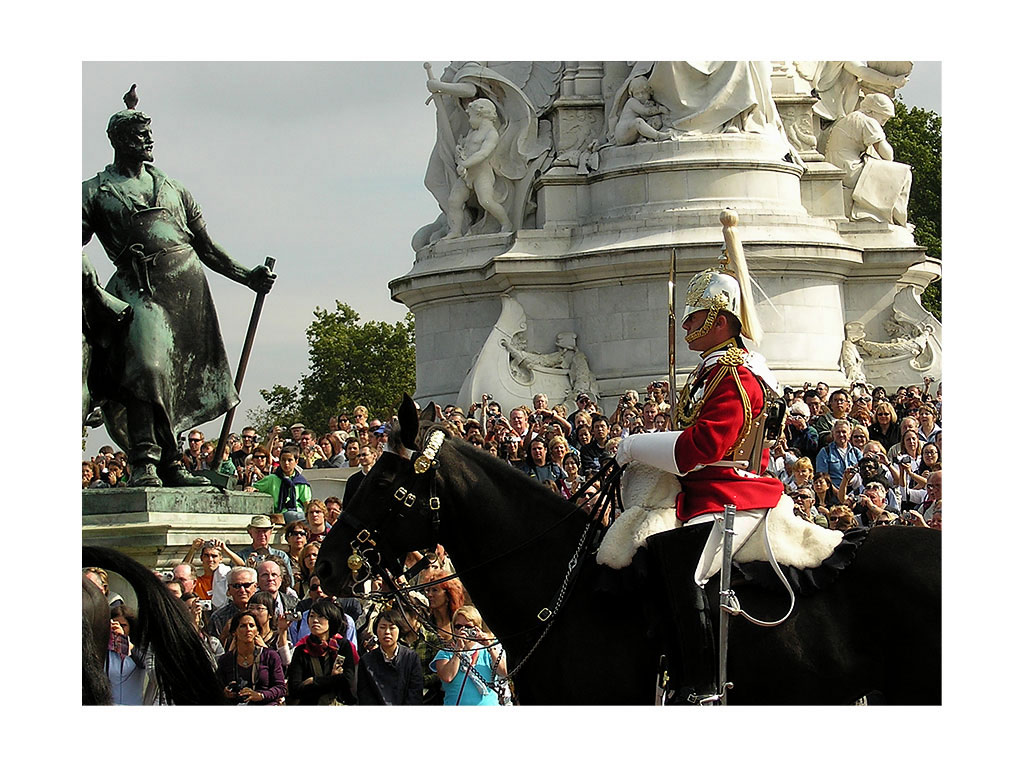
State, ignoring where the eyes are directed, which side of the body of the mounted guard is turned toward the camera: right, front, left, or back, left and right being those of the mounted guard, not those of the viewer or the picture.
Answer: left

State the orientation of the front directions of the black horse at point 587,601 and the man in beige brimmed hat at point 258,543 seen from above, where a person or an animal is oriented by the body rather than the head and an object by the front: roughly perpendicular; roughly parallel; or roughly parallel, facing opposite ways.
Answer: roughly perpendicular

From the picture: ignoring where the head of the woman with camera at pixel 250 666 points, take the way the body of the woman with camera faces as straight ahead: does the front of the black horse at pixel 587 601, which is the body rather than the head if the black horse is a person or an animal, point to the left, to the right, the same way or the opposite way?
to the right

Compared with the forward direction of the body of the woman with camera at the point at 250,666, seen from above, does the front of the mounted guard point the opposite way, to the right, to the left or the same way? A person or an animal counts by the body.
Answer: to the right

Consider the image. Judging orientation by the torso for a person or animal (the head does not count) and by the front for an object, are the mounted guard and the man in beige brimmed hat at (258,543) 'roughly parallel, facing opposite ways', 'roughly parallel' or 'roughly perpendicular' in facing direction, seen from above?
roughly perpendicular

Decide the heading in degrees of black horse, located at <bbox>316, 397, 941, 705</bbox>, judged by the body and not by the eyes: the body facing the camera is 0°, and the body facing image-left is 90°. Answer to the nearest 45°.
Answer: approximately 90°

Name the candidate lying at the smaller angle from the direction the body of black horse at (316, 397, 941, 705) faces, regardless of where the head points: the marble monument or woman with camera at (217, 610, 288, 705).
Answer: the woman with camera

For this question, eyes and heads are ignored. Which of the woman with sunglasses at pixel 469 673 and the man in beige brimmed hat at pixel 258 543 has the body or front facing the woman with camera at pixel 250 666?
the man in beige brimmed hat

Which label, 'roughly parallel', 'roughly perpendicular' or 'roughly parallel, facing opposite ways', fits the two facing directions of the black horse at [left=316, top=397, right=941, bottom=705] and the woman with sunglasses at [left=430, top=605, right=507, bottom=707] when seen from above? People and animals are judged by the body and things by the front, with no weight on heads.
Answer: roughly perpendicular

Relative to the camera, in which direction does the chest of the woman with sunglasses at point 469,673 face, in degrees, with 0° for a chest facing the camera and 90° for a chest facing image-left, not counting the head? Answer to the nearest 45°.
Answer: approximately 0°

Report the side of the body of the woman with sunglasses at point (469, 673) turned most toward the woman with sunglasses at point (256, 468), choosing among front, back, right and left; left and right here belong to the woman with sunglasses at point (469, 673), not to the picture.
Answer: back

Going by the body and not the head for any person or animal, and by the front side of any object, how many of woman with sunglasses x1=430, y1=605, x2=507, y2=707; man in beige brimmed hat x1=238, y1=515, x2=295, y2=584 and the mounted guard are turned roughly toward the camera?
2
